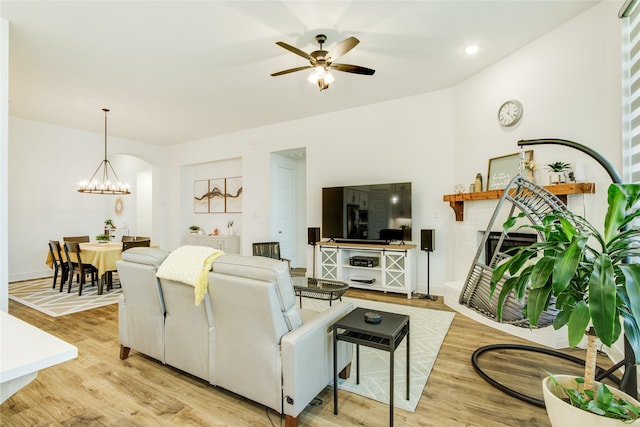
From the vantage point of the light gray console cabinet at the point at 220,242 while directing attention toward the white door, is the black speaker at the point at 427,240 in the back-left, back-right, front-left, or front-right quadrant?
front-right

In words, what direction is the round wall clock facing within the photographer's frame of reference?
facing the viewer and to the left of the viewer

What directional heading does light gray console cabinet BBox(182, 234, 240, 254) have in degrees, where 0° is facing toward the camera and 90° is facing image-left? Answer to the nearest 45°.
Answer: approximately 45°

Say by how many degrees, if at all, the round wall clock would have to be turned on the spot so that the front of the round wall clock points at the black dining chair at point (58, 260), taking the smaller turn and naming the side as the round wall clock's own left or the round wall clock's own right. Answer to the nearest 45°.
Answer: approximately 45° to the round wall clock's own right

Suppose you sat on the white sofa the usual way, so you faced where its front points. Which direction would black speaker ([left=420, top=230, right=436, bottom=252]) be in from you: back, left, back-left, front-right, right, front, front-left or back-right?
front

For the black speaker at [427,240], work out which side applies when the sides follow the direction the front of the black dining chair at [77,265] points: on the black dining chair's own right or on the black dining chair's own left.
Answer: on the black dining chair's own right

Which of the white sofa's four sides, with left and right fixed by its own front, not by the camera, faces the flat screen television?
front

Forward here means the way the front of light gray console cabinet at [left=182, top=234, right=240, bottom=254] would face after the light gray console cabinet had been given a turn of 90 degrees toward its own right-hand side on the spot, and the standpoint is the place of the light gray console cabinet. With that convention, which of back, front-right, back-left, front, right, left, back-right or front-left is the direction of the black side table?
back-left

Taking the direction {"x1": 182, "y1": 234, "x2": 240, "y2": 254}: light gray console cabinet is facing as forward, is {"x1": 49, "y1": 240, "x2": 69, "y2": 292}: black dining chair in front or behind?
in front

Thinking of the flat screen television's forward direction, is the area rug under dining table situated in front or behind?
in front

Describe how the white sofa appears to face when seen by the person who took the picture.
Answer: facing away from the viewer and to the right of the viewer

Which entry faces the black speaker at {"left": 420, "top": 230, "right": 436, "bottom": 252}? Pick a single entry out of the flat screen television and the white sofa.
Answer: the white sofa

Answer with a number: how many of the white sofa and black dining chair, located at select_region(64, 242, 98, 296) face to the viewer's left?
0
